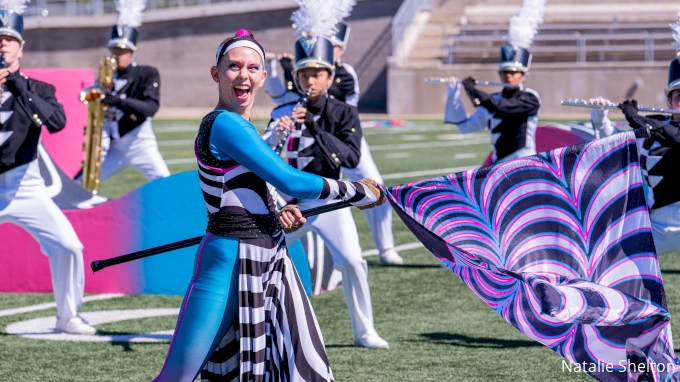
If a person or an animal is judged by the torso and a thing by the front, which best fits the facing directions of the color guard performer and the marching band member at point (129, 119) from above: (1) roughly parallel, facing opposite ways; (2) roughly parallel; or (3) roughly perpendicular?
roughly perpendicular

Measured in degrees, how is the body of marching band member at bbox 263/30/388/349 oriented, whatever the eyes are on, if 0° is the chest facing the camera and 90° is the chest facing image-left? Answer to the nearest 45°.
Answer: approximately 45°

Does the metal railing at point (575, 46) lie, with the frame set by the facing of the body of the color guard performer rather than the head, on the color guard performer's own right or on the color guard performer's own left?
on the color guard performer's own left

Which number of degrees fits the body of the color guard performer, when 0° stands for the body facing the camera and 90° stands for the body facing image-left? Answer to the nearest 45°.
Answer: approximately 315°

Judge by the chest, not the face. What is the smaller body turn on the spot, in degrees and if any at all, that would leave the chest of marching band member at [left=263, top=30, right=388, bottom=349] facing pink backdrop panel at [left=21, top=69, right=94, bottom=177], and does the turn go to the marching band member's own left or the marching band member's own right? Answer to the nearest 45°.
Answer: approximately 90° to the marching band member's own right

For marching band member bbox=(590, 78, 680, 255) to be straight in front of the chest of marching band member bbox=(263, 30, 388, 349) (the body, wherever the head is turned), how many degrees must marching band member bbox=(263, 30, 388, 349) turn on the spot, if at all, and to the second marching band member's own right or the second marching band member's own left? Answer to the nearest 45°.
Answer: approximately 135° to the second marching band member's own left
